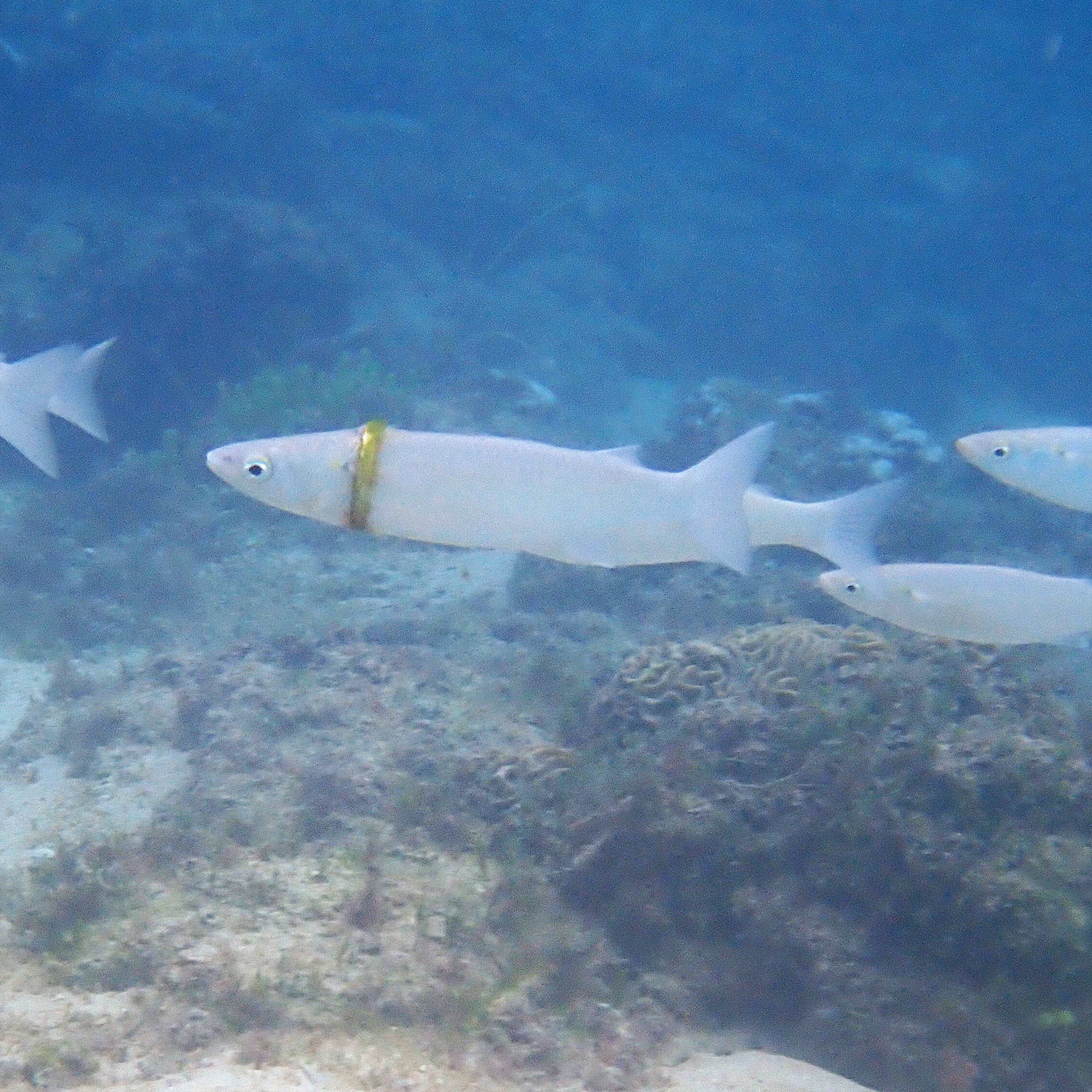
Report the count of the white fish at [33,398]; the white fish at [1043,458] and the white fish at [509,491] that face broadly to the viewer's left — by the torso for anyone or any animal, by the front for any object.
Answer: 3

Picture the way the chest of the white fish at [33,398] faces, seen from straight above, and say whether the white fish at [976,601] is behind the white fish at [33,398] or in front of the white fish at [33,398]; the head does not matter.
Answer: behind

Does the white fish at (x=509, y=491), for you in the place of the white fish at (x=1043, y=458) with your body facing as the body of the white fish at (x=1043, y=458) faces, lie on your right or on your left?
on your left

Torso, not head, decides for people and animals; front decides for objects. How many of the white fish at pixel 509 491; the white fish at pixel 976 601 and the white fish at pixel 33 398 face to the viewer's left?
3

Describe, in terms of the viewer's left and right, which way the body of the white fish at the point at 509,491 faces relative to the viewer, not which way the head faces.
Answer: facing to the left of the viewer

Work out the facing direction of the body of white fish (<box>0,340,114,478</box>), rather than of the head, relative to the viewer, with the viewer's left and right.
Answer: facing to the left of the viewer

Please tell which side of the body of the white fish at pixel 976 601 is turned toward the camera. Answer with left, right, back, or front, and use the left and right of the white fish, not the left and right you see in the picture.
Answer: left

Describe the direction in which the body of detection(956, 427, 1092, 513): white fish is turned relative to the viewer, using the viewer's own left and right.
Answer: facing to the left of the viewer
